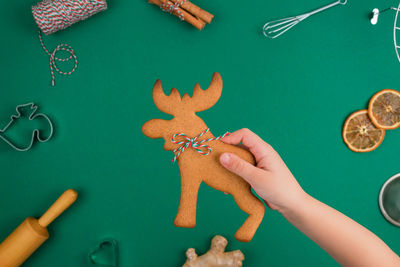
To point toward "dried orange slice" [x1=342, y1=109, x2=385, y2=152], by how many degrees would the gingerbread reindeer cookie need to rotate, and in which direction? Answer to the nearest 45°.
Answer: approximately 135° to its right

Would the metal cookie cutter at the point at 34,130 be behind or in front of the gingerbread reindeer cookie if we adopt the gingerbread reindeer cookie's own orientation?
in front

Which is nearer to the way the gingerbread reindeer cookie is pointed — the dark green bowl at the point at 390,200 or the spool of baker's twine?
the spool of baker's twine

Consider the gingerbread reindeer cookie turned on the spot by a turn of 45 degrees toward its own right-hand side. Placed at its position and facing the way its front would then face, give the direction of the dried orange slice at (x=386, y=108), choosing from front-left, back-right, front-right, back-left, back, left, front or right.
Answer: right

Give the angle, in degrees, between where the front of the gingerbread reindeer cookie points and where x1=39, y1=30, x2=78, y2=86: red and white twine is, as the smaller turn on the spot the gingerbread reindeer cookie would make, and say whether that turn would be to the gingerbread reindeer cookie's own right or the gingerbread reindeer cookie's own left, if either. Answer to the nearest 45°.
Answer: approximately 45° to the gingerbread reindeer cookie's own right

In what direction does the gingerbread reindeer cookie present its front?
to the viewer's left
